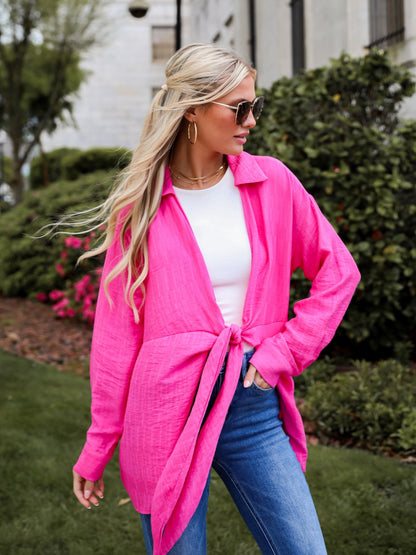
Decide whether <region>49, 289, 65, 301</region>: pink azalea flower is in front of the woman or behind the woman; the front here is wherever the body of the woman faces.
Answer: behind

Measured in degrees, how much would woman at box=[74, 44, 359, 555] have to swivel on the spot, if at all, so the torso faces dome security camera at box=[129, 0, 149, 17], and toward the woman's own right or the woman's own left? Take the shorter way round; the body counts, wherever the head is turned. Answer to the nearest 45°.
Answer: approximately 135° to the woman's own left

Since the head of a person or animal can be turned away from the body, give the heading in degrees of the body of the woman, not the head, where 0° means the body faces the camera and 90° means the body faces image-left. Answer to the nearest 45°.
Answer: approximately 315°

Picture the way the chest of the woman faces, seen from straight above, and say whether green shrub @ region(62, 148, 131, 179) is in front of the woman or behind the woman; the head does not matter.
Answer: behind
